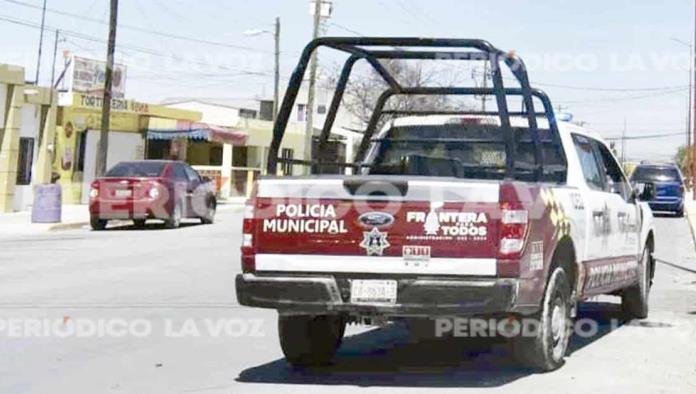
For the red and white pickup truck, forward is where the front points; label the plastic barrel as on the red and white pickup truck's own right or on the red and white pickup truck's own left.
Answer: on the red and white pickup truck's own left

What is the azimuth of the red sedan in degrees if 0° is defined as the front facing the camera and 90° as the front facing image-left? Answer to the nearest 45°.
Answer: approximately 225°

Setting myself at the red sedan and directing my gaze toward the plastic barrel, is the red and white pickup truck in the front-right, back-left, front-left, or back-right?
back-left

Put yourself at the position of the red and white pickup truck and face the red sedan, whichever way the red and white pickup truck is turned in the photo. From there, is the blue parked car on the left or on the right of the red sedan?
right

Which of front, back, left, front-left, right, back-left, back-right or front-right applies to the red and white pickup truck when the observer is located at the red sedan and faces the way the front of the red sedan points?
back-right

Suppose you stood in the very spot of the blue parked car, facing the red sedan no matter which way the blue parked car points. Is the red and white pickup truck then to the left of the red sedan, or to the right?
left

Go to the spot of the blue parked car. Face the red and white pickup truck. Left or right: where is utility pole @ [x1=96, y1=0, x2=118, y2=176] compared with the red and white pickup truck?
right

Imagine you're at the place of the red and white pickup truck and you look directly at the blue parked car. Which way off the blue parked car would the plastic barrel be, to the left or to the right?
left

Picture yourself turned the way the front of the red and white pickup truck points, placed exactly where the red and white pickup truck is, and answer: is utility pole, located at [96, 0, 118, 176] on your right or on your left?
on your left

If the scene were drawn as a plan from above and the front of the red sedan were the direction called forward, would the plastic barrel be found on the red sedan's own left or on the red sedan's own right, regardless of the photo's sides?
on the red sedan's own left

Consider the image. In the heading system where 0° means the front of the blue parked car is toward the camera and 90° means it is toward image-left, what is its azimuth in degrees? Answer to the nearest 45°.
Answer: approximately 180°
